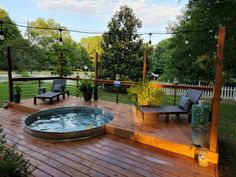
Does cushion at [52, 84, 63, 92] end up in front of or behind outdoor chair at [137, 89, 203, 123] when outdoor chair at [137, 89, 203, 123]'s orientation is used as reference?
in front

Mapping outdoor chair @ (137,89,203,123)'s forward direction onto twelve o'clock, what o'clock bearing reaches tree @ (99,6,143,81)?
The tree is roughly at 2 o'clock from the outdoor chair.

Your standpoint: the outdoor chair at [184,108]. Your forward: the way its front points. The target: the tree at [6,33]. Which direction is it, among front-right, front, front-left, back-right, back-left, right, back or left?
front-right

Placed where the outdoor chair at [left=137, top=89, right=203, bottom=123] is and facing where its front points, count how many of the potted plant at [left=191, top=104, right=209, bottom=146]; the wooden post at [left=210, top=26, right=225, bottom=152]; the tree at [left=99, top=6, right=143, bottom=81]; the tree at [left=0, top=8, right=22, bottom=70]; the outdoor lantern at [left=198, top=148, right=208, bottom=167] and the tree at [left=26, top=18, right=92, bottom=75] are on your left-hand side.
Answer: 3

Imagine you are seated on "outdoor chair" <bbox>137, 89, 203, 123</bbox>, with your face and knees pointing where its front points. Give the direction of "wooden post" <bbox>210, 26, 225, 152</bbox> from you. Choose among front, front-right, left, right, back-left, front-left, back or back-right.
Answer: left

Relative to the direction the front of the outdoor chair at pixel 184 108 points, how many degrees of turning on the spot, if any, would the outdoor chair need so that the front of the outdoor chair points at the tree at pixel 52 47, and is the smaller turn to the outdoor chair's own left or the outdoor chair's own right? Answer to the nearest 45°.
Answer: approximately 45° to the outdoor chair's own right

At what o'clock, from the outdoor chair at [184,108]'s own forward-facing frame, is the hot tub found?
The hot tub is roughly at 12 o'clock from the outdoor chair.

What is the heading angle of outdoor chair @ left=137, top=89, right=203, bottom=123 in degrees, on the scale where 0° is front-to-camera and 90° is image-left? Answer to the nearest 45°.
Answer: approximately 90°

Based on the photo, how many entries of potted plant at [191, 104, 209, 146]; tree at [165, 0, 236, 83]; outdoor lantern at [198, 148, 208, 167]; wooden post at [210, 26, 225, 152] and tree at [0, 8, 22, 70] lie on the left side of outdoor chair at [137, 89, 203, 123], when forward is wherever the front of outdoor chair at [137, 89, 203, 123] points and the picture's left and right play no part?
3

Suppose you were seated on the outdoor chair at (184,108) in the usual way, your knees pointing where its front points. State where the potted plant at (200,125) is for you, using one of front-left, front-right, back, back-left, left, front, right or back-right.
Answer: left

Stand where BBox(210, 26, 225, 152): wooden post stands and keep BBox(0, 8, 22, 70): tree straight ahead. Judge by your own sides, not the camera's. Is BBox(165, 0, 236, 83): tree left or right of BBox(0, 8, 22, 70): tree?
right

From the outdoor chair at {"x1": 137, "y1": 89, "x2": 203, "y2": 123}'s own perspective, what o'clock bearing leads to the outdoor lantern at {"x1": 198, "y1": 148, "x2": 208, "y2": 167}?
The outdoor lantern is roughly at 9 o'clock from the outdoor chair.

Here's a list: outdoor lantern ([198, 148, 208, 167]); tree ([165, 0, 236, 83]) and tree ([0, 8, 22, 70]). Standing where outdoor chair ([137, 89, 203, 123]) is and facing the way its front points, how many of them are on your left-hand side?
1

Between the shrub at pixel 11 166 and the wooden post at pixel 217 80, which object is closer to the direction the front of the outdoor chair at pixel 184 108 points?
the shrub

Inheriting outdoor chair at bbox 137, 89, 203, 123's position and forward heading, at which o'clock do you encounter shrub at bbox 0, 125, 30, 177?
The shrub is roughly at 10 o'clock from the outdoor chair.

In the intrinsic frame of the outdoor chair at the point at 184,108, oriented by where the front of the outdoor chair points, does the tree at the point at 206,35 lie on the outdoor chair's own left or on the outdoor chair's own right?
on the outdoor chair's own right
